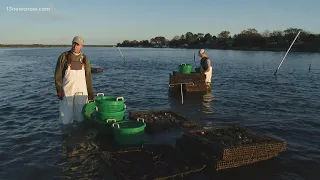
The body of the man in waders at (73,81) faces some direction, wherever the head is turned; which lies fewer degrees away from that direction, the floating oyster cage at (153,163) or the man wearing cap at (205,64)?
the floating oyster cage

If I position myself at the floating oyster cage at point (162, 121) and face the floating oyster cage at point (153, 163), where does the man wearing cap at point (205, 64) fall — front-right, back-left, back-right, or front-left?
back-left

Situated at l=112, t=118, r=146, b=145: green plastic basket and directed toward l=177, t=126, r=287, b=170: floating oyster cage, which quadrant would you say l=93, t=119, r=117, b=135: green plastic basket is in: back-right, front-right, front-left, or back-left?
back-left

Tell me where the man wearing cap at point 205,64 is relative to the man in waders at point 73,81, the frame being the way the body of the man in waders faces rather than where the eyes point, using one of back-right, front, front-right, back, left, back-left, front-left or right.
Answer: back-left

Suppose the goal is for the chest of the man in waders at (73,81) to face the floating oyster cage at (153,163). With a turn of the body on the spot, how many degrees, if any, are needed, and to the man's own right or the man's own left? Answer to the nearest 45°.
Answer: approximately 45° to the man's own left

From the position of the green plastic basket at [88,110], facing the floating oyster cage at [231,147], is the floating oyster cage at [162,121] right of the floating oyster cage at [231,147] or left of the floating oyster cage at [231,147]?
left

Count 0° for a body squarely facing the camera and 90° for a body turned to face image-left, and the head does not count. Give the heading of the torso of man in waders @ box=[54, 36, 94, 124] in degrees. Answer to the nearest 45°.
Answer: approximately 0°

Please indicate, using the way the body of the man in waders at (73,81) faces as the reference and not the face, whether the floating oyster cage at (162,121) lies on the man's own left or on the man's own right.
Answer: on the man's own left
